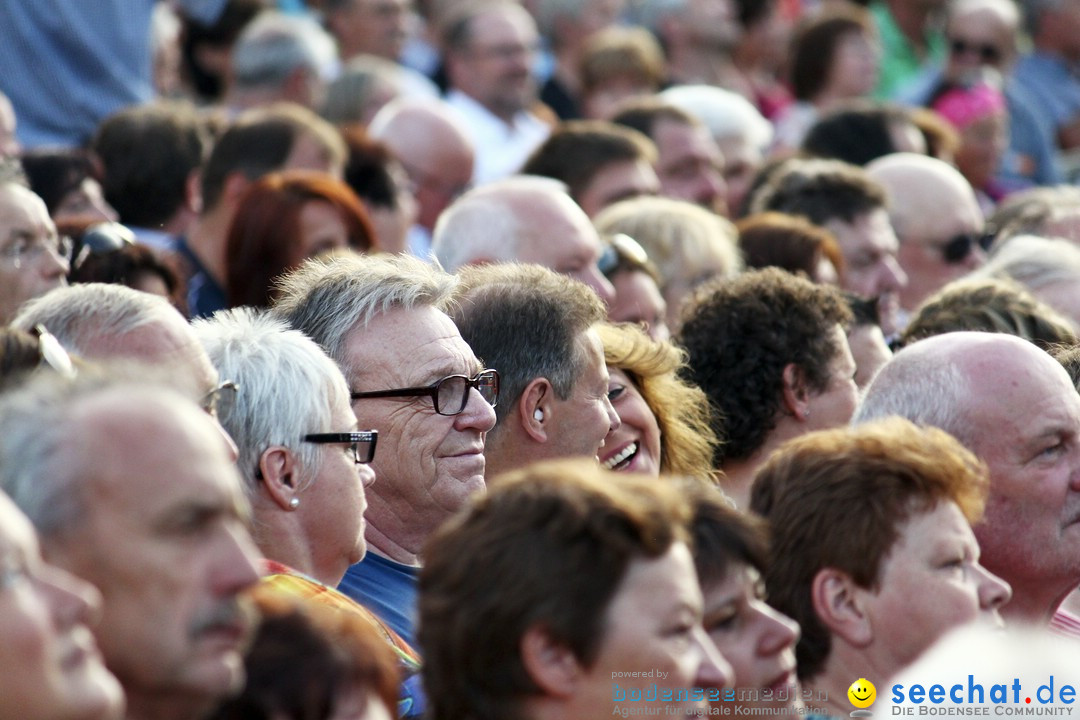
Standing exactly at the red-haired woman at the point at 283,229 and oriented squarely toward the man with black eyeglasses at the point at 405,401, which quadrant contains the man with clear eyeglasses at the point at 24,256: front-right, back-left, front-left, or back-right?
front-right

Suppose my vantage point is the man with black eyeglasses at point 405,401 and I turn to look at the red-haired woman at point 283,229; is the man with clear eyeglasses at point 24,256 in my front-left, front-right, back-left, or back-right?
front-left

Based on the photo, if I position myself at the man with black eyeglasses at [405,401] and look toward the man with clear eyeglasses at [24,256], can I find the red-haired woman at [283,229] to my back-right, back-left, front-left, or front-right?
front-right

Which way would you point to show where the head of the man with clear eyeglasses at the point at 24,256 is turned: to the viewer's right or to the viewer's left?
to the viewer's right

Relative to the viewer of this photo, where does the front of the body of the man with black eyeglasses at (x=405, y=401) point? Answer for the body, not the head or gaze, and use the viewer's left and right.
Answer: facing the viewer and to the right of the viewer

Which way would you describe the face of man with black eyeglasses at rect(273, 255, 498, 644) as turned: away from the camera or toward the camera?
toward the camera

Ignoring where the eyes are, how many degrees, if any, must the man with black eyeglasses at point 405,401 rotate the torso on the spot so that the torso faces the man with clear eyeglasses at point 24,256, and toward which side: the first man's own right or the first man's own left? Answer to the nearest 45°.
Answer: approximately 180°
